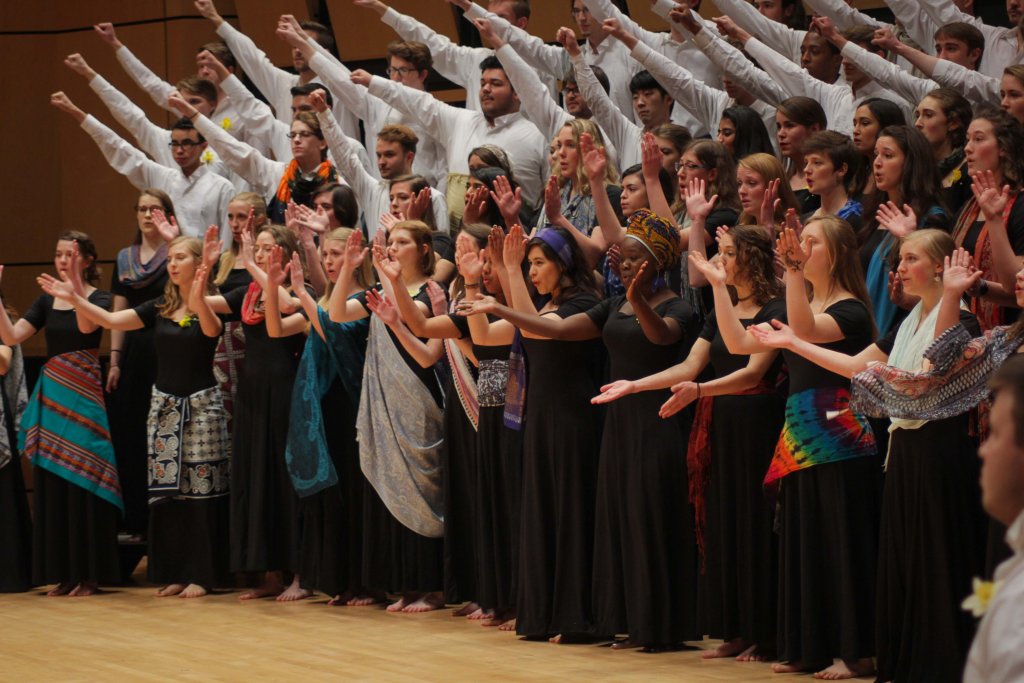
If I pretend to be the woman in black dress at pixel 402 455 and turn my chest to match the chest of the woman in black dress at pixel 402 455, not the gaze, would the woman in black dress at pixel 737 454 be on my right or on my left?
on my left

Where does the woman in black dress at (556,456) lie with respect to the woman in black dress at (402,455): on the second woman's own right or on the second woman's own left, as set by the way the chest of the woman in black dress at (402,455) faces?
on the second woman's own left

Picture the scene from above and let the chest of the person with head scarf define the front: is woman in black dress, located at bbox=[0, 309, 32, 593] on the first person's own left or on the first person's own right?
on the first person's own right

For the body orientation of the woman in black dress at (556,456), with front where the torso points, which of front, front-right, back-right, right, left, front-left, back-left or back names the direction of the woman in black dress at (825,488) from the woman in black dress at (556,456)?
left

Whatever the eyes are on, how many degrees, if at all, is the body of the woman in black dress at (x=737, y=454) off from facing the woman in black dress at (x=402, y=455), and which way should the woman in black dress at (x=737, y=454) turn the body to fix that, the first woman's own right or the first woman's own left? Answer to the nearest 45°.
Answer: approximately 90° to the first woman's own right

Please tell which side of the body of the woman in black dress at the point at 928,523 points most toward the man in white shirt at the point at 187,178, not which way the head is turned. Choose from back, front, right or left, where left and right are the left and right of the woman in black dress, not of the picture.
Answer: right

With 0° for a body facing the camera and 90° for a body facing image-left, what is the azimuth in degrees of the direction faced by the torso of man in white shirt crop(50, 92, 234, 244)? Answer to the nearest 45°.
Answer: approximately 45°

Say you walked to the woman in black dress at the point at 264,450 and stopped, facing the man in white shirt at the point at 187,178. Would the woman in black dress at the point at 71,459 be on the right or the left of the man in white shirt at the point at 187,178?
left

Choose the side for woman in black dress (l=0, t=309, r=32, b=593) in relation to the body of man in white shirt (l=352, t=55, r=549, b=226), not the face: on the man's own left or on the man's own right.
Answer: on the man's own right
